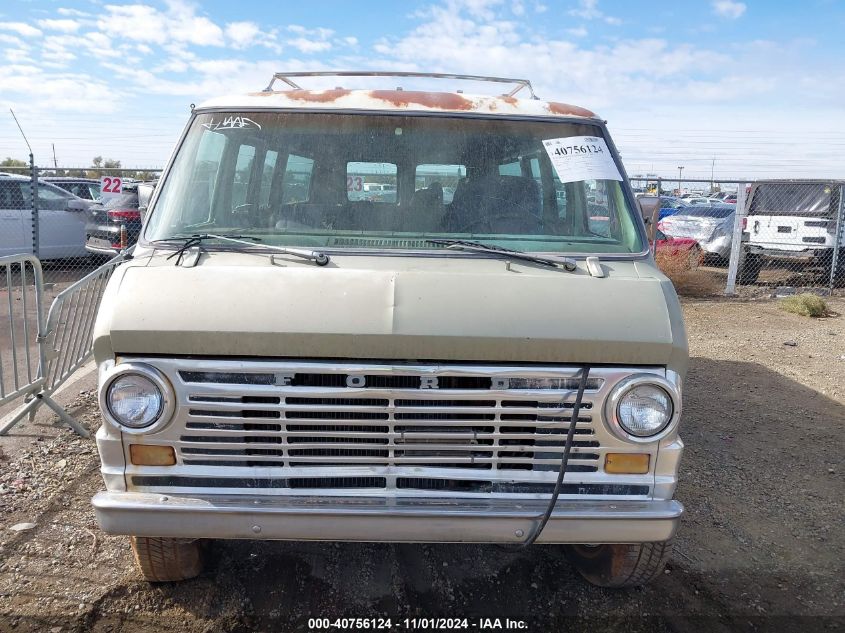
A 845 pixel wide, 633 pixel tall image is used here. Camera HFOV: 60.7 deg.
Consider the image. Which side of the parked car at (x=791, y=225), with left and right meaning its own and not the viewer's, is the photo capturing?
back

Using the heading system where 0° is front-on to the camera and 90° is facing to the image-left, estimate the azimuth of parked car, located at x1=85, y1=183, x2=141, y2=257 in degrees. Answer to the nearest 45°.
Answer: approximately 225°

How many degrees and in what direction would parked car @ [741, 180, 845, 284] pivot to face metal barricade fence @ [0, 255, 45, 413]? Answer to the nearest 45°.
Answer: approximately 135° to its left

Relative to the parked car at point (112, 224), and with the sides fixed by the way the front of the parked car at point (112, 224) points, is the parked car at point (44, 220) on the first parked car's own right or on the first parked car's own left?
on the first parked car's own left

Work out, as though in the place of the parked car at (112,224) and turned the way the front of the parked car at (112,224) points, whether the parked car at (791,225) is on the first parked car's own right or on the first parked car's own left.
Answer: on the first parked car's own right
